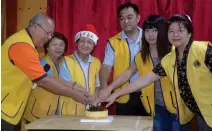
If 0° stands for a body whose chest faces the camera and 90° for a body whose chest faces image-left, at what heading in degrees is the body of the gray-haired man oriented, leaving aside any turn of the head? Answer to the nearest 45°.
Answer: approximately 270°

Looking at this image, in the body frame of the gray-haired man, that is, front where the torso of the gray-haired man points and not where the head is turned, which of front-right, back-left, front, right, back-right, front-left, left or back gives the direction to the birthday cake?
front

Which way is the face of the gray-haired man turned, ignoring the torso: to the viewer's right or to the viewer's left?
to the viewer's right
